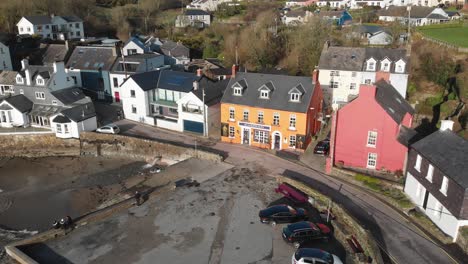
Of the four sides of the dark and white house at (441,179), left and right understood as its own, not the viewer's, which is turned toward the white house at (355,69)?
right

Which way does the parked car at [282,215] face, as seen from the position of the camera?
facing to the right of the viewer

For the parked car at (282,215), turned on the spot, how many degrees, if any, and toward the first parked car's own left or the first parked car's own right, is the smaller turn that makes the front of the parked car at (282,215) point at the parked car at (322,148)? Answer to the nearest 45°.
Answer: approximately 90° to the first parked car's own left

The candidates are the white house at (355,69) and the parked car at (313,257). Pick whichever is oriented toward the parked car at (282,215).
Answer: the white house

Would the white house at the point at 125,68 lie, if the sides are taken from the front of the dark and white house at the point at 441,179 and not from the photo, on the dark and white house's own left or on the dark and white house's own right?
on the dark and white house's own right

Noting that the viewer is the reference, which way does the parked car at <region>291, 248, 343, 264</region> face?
facing to the right of the viewer

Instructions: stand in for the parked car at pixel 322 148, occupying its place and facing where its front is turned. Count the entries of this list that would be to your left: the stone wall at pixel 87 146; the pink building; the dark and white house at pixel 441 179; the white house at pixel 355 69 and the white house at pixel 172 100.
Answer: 2
